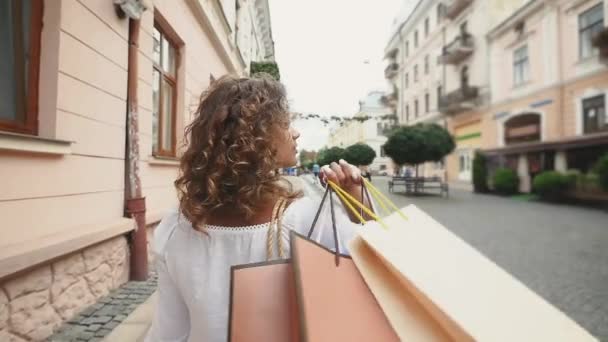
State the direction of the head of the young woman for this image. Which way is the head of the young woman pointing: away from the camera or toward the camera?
away from the camera
